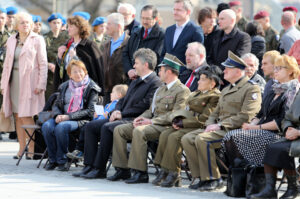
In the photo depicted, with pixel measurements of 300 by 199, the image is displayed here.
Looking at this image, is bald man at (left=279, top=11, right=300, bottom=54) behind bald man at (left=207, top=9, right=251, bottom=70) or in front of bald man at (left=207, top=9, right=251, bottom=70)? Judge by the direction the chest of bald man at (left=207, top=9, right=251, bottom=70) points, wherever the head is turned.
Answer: behind

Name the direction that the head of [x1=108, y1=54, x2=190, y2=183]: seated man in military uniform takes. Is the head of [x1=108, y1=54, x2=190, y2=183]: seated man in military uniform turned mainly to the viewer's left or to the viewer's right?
to the viewer's left

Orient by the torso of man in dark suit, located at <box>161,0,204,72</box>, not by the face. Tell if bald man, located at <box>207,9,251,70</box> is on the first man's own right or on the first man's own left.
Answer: on the first man's own left
